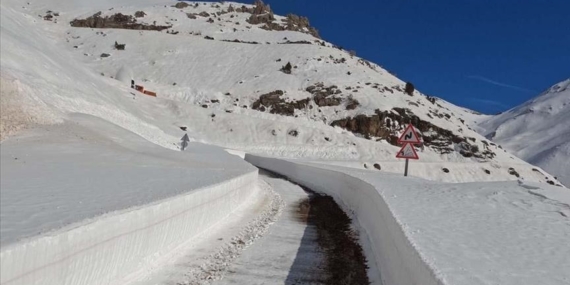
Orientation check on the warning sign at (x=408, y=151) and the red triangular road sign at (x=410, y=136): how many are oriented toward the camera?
2

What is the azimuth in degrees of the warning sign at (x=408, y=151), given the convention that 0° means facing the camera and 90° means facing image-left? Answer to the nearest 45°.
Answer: approximately 0°

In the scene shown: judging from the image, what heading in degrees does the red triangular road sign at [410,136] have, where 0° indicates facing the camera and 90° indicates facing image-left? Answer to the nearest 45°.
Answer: approximately 0°

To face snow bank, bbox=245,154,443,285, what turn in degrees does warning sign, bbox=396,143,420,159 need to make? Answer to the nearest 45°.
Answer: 0° — it already faces it

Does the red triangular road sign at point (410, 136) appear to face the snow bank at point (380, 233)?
yes
